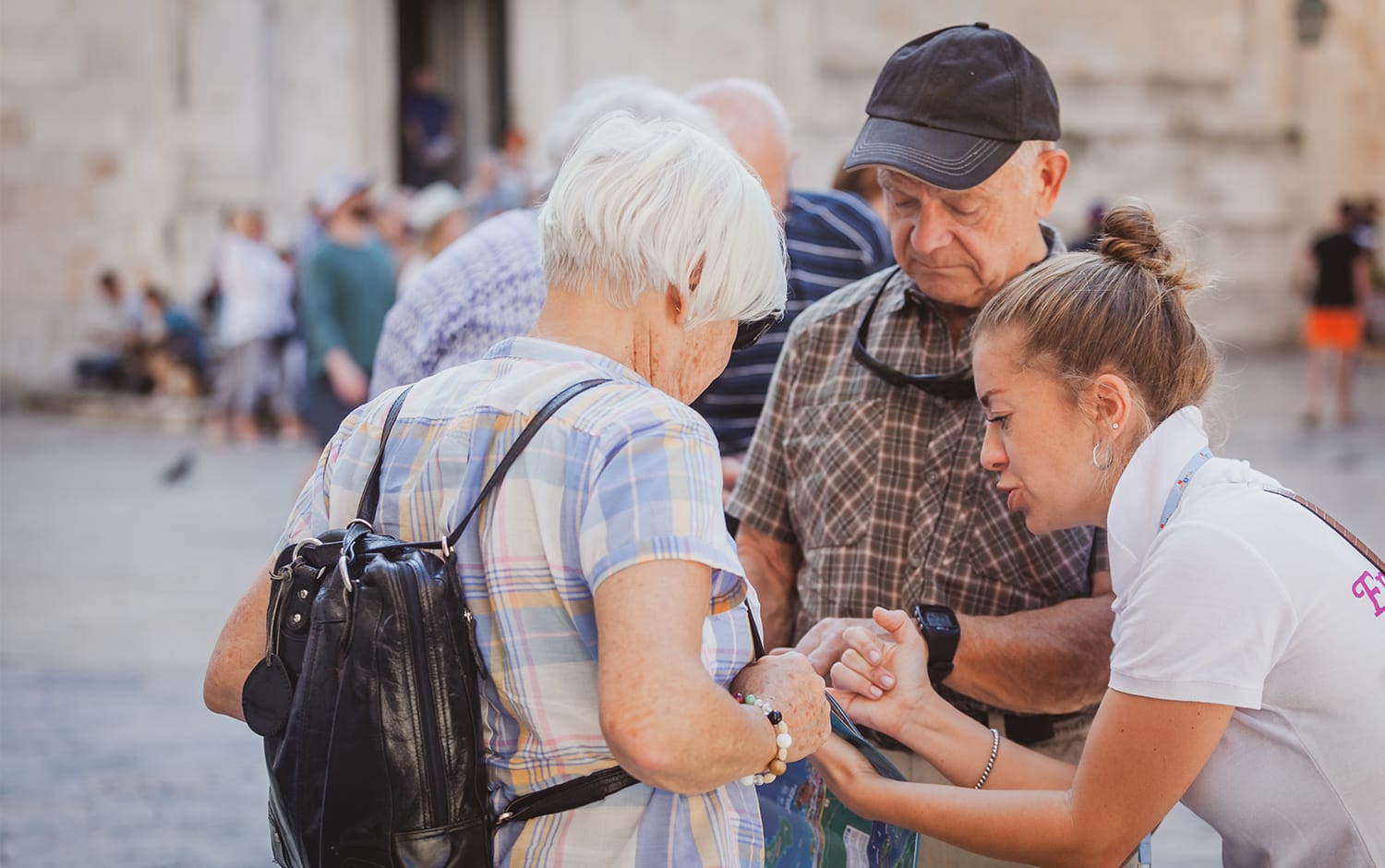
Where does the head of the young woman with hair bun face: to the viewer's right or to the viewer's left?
to the viewer's left

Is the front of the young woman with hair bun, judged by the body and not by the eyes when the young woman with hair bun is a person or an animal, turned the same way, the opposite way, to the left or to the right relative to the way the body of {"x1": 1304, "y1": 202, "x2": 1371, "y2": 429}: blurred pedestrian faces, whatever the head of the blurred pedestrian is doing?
to the left

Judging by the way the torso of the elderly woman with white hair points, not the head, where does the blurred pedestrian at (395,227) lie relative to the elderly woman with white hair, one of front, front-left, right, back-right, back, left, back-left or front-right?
front-left

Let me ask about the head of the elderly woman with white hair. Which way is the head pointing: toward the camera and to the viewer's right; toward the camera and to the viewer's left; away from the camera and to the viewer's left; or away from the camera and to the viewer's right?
away from the camera and to the viewer's right

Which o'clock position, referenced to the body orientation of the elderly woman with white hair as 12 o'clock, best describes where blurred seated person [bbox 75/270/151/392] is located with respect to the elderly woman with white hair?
The blurred seated person is roughly at 10 o'clock from the elderly woman with white hair.

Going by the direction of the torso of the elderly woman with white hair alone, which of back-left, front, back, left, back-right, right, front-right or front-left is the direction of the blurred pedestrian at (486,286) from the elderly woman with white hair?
front-left

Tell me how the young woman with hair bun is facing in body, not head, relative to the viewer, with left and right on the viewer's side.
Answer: facing to the left of the viewer

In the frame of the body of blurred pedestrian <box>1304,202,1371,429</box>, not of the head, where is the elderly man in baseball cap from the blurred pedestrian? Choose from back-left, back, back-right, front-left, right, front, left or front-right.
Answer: back

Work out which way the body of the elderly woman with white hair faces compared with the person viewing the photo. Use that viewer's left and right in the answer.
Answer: facing away from the viewer and to the right of the viewer

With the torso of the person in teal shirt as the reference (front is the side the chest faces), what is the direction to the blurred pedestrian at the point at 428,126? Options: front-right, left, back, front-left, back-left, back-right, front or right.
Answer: back-left

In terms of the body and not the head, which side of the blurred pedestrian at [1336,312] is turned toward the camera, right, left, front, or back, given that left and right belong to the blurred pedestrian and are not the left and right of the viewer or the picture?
back
